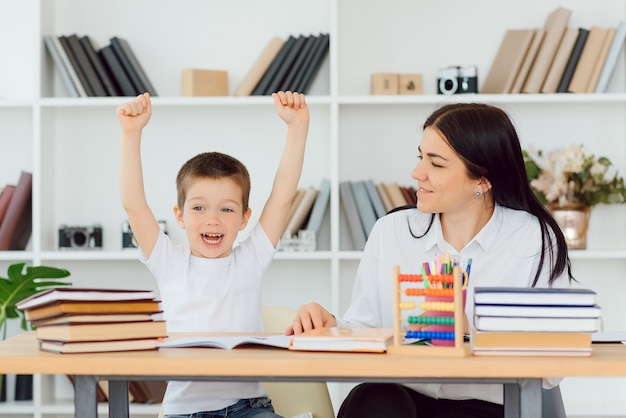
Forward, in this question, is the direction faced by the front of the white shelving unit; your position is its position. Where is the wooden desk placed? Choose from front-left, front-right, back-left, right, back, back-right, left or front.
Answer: front

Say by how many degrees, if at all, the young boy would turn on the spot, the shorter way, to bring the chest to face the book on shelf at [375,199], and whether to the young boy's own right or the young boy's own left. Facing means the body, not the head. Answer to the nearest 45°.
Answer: approximately 135° to the young boy's own left

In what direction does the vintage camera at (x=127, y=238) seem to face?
toward the camera

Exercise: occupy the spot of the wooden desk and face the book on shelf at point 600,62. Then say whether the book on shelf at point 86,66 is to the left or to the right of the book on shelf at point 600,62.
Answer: left

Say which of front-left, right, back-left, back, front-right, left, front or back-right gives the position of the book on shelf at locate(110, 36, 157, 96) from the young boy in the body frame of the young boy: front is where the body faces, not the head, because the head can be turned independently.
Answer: back

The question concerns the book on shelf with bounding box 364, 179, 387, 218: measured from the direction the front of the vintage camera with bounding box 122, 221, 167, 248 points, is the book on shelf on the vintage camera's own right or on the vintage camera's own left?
on the vintage camera's own left

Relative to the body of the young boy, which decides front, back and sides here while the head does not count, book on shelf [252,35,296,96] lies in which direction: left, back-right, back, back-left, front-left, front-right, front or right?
back

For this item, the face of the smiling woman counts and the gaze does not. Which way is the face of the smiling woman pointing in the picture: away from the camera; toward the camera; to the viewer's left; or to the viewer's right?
to the viewer's left

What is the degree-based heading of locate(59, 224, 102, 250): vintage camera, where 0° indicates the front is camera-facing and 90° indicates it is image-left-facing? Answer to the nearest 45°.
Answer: approximately 0°

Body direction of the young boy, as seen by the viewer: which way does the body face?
toward the camera

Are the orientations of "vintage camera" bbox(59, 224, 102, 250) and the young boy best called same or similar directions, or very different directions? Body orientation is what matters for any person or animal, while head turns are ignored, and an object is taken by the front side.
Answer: same or similar directions

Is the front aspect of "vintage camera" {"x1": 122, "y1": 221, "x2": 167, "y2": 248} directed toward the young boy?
yes

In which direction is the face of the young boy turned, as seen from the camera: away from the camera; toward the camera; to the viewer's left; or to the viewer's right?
toward the camera

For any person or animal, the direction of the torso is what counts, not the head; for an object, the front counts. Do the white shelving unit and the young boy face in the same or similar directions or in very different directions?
same or similar directions
